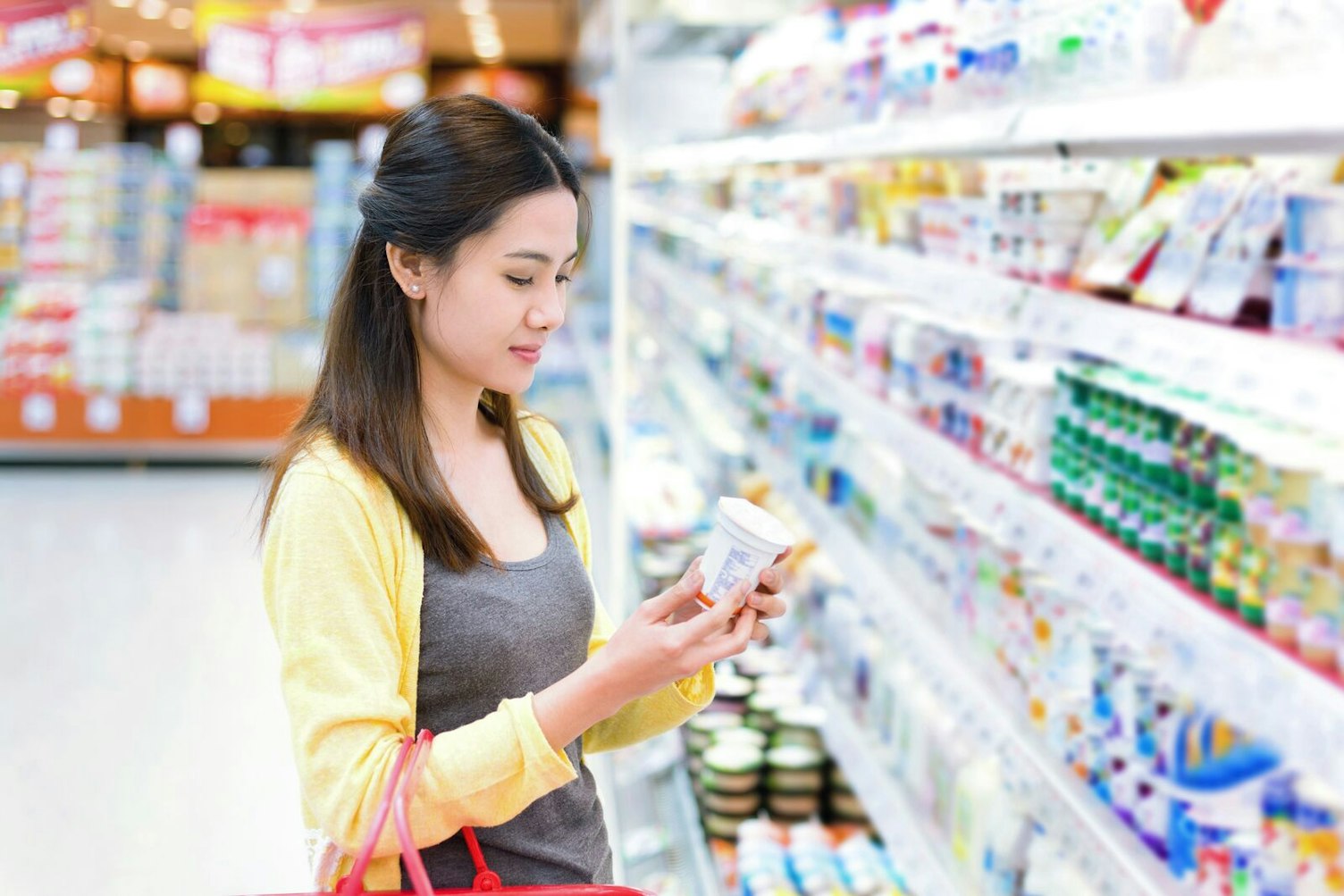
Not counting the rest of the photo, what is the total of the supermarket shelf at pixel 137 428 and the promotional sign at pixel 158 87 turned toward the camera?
2

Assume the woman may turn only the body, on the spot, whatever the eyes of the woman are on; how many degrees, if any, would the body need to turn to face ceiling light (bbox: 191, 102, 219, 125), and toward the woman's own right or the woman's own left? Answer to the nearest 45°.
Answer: approximately 135° to the woman's own left

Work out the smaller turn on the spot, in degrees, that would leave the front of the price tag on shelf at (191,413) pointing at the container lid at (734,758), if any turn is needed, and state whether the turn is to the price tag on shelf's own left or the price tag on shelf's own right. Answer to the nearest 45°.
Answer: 0° — it already faces it

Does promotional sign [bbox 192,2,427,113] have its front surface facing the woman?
yes

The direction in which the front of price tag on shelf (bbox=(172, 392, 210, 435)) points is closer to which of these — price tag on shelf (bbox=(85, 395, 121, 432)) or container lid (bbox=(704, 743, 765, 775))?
the container lid

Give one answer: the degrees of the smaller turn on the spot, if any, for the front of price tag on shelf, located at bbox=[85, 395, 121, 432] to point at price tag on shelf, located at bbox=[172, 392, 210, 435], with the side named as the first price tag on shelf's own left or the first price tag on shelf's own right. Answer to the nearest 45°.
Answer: approximately 90° to the first price tag on shelf's own left

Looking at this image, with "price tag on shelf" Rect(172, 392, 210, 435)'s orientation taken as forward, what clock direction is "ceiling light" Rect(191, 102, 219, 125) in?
The ceiling light is roughly at 6 o'clock from the price tag on shelf.
